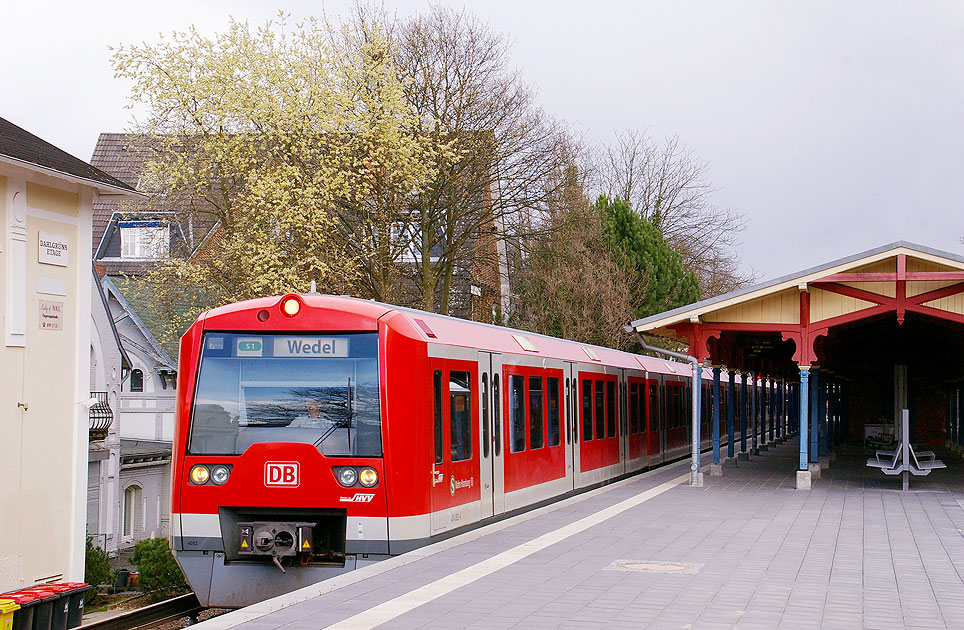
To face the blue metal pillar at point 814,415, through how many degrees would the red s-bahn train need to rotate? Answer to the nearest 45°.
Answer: approximately 180°

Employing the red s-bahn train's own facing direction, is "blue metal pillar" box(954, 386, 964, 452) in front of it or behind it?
behind

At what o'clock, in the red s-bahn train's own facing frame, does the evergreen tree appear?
The evergreen tree is roughly at 5 o'clock from the red s-bahn train.

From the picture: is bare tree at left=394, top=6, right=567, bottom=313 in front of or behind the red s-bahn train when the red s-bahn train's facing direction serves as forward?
behind

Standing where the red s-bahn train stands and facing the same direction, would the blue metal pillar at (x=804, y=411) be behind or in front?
behind

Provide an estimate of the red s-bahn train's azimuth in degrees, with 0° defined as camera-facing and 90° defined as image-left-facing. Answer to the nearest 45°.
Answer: approximately 45°

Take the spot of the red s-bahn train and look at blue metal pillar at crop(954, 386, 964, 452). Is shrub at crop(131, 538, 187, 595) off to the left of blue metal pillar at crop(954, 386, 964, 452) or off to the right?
right

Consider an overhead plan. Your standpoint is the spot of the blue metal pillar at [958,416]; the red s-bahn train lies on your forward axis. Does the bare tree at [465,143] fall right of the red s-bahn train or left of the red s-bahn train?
right
